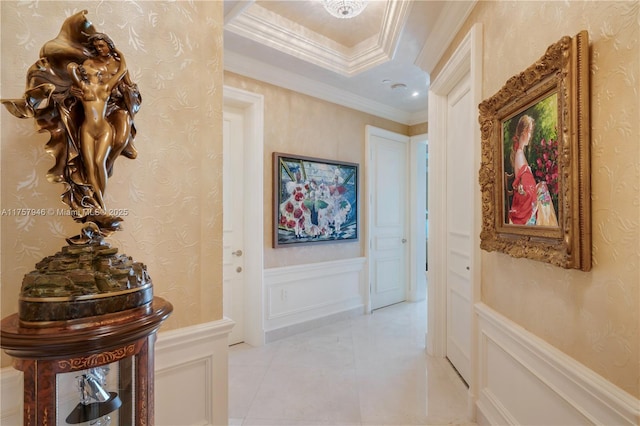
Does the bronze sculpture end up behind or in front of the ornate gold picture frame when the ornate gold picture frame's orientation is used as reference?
in front

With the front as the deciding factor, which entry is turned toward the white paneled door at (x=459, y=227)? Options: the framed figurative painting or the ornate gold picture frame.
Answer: the framed figurative painting

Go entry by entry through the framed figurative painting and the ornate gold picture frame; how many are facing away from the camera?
0

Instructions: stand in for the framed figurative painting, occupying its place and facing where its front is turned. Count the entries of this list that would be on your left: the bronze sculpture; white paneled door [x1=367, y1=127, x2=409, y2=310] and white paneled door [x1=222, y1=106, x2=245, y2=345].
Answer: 1

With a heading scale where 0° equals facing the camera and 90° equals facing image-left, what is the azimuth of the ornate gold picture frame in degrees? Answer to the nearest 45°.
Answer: approximately 45°

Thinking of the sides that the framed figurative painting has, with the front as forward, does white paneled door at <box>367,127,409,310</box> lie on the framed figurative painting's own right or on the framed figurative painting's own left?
on the framed figurative painting's own left

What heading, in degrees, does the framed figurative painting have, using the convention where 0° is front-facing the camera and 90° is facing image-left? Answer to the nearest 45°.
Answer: approximately 315°

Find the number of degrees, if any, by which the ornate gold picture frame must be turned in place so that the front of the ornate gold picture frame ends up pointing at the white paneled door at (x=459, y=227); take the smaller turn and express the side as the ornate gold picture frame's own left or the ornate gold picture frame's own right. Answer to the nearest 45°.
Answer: approximately 90° to the ornate gold picture frame's own right

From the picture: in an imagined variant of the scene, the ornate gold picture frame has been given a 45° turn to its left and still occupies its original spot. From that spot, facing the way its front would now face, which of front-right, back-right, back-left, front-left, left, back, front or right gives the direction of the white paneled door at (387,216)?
back-right

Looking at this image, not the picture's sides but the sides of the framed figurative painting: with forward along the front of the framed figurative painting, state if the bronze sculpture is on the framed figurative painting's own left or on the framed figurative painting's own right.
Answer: on the framed figurative painting's own right
